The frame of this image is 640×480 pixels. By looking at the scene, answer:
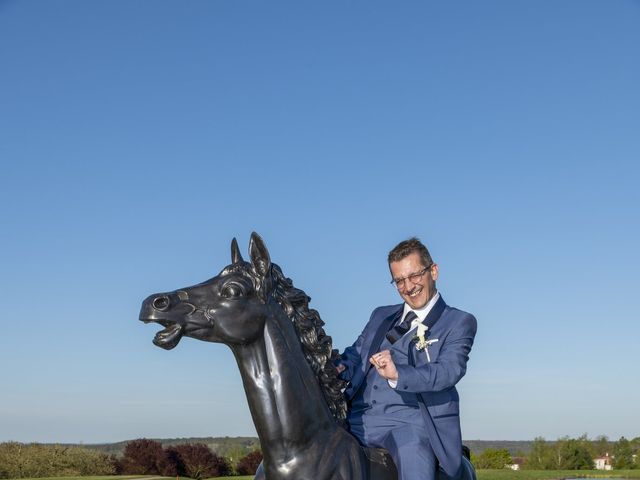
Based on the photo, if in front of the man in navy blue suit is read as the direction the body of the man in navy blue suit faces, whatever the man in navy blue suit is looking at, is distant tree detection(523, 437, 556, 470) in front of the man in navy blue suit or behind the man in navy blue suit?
behind

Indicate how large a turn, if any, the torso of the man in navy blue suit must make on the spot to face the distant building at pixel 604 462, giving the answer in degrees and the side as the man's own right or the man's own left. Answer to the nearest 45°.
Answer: approximately 135° to the man's own right

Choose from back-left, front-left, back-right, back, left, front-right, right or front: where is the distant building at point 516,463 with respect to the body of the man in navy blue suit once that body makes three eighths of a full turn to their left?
left

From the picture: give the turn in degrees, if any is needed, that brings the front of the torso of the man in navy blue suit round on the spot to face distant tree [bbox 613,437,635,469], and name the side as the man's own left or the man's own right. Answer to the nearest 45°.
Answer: approximately 135° to the man's own right

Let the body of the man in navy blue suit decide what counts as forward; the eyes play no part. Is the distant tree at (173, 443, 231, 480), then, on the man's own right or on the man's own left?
on the man's own right

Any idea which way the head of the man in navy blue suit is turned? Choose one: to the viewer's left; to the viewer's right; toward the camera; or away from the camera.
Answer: toward the camera

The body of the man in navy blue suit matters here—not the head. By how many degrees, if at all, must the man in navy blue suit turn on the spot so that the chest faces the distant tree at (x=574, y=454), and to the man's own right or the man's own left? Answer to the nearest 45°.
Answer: approximately 135° to the man's own right

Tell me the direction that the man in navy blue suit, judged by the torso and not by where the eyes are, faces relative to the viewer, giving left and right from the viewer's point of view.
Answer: facing the viewer and to the left of the viewer
